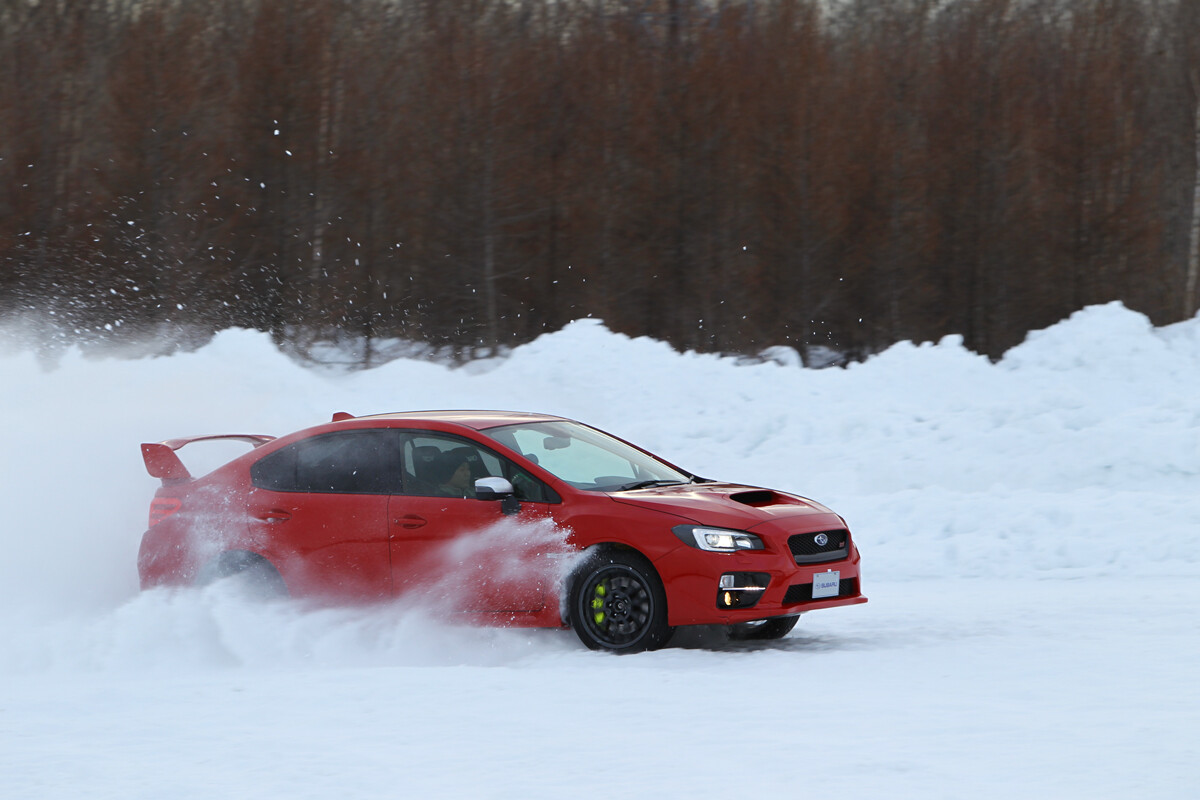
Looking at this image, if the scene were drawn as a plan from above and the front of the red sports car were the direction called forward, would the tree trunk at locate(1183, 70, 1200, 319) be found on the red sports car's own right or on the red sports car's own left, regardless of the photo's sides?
on the red sports car's own left

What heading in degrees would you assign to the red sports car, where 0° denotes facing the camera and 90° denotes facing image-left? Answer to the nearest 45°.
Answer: approximately 315°
